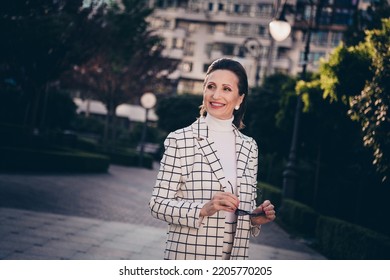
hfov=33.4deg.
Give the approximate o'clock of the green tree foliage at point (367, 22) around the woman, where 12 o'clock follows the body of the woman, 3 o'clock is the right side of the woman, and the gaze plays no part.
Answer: The green tree foliage is roughly at 8 o'clock from the woman.

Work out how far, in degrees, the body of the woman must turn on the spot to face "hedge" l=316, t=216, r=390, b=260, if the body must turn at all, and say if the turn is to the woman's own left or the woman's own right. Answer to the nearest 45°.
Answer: approximately 135° to the woman's own left

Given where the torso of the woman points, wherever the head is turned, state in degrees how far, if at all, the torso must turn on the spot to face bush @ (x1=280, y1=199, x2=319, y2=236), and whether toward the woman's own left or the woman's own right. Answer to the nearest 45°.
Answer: approximately 135° to the woman's own left

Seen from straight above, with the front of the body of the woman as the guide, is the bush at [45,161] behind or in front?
behind

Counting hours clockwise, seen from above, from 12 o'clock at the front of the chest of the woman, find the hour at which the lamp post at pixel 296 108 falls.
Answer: The lamp post is roughly at 8 o'clock from the woman.

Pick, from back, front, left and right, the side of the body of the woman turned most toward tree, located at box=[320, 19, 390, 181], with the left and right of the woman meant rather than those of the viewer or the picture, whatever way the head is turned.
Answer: left

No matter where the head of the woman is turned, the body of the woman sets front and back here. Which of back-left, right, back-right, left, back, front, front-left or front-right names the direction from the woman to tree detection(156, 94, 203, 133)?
back-left
